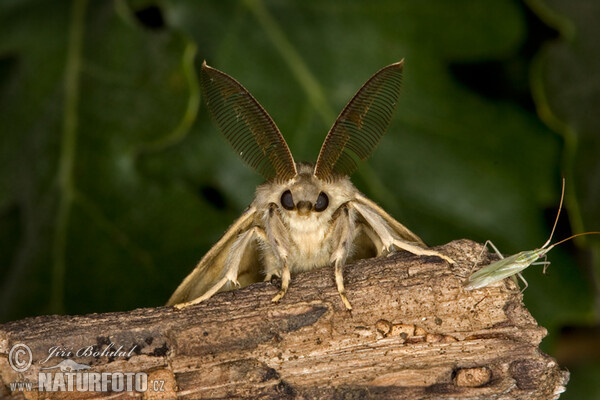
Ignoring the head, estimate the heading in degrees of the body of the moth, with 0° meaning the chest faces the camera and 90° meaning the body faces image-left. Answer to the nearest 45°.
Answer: approximately 0°
